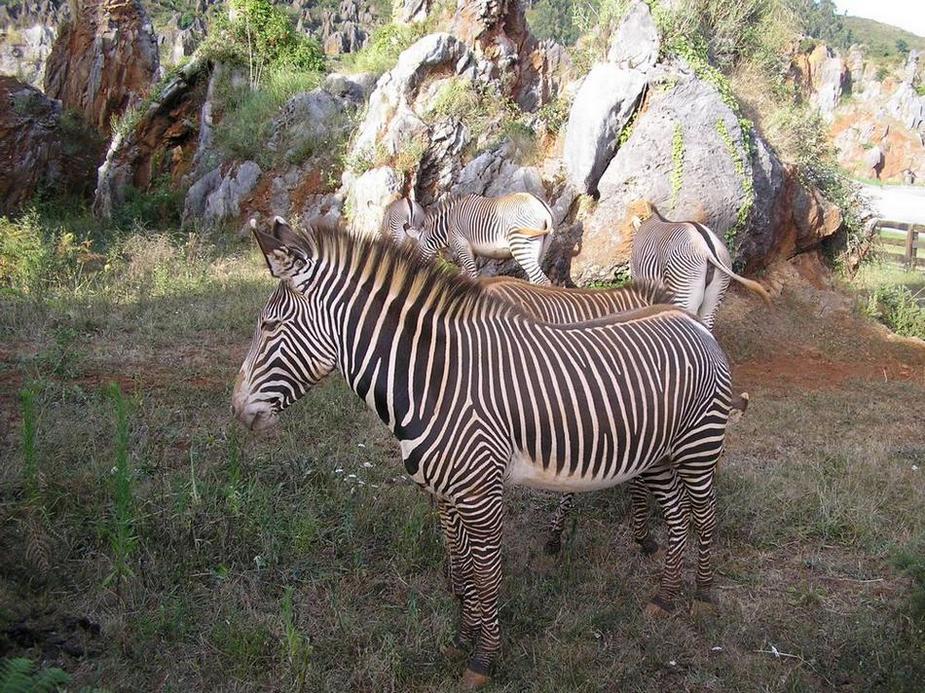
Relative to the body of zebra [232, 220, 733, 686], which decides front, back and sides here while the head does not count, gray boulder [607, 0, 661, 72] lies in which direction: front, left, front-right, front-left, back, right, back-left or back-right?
back-right

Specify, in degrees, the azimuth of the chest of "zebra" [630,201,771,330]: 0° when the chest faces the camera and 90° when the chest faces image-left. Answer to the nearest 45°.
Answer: approximately 135°

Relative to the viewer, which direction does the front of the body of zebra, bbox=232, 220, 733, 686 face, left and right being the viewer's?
facing the viewer and to the left of the viewer

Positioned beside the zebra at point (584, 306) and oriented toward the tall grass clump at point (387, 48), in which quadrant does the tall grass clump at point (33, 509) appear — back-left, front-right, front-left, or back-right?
back-left
